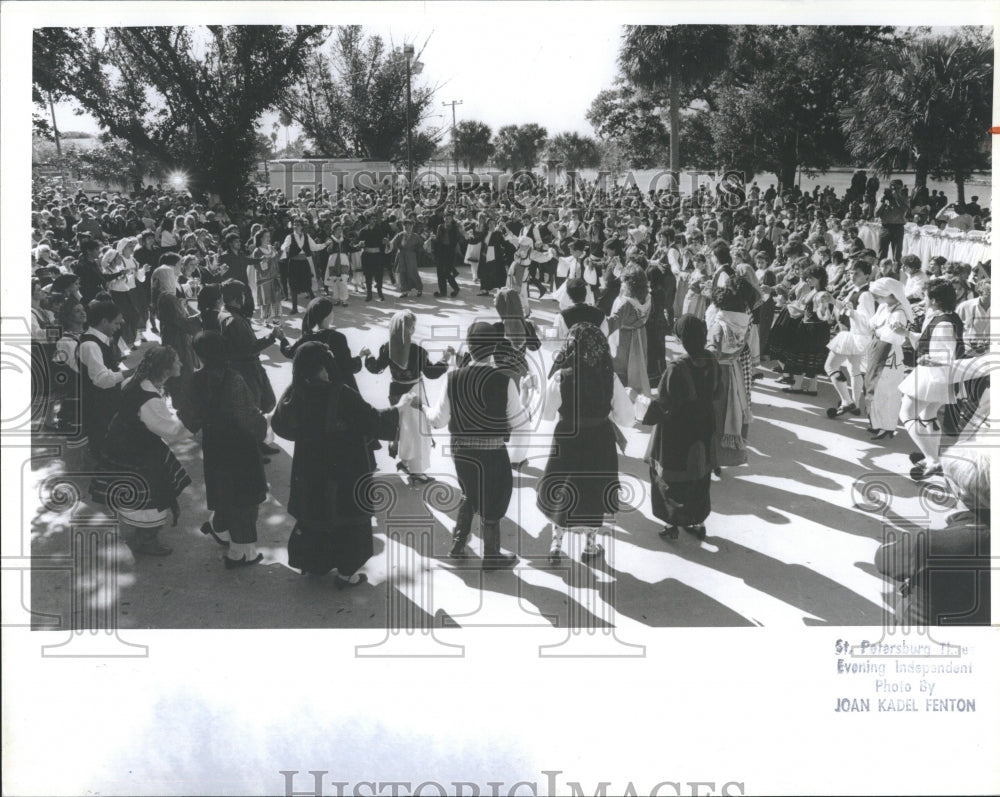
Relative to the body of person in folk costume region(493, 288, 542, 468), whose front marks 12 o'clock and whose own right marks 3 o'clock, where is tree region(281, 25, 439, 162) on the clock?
The tree is roughly at 11 o'clock from the person in folk costume.

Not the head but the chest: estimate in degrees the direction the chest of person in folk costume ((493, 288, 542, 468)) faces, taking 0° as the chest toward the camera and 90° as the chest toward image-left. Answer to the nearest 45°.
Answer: approximately 180°

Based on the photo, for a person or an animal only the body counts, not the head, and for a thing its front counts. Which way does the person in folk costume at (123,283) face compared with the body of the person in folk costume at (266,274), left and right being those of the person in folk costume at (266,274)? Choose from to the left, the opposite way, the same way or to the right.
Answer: the same way

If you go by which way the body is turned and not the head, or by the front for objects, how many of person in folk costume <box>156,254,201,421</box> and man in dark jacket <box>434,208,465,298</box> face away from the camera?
0

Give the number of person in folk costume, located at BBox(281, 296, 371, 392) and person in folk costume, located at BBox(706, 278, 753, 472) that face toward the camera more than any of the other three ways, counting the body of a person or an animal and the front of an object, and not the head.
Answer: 0

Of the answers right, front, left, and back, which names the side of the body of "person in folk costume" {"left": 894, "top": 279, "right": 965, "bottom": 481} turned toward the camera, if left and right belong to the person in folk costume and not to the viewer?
left

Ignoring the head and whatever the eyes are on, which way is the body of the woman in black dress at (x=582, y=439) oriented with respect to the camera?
away from the camera

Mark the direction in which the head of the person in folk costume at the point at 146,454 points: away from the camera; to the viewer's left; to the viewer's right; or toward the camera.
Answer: to the viewer's right

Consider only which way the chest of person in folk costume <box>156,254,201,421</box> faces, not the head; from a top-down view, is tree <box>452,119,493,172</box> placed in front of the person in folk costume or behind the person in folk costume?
in front

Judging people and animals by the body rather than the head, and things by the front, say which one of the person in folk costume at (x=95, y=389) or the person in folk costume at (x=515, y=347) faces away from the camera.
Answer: the person in folk costume at (x=515, y=347)

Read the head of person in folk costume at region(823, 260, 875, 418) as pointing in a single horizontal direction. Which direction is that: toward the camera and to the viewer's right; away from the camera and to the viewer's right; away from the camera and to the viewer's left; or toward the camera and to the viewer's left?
toward the camera and to the viewer's left

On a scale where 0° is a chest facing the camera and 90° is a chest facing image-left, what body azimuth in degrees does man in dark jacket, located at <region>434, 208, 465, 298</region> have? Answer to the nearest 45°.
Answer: approximately 0°
